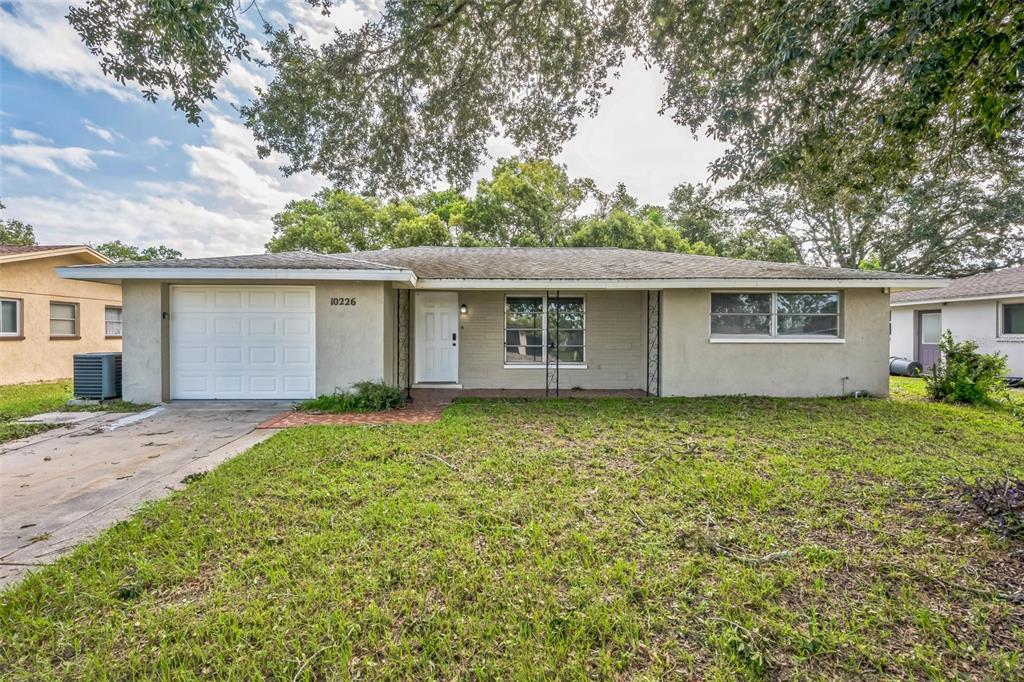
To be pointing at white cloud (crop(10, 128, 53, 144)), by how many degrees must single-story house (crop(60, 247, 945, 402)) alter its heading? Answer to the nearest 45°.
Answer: approximately 90° to its right

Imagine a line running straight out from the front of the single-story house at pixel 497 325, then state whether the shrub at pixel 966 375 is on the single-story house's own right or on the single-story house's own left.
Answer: on the single-story house's own left

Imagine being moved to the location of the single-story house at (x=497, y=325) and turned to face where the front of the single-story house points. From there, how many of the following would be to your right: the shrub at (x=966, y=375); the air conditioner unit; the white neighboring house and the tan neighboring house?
2

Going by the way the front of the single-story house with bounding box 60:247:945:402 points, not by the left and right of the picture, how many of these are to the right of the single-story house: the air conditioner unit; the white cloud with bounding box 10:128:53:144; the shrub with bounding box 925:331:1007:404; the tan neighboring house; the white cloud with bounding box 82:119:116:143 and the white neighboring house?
4

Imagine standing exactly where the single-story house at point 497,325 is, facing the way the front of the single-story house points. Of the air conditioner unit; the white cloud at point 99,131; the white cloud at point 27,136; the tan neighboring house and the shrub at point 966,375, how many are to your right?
4

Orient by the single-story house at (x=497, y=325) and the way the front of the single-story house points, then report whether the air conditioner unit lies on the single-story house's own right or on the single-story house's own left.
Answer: on the single-story house's own right

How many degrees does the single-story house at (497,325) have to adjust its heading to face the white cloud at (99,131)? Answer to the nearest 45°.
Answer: approximately 90° to its right

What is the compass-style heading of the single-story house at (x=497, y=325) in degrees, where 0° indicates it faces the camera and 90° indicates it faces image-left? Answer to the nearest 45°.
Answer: approximately 0°

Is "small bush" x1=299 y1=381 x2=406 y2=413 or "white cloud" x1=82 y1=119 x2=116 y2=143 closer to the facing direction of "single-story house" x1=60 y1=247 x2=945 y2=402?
the small bush

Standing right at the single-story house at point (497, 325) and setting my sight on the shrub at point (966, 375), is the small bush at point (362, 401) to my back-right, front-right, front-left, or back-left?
back-right

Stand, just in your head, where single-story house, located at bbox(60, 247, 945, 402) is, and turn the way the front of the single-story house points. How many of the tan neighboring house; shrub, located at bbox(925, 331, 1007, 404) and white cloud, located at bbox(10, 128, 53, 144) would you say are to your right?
2

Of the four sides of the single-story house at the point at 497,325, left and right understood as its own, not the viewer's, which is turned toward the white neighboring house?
left

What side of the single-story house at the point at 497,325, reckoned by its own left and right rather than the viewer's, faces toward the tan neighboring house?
right
